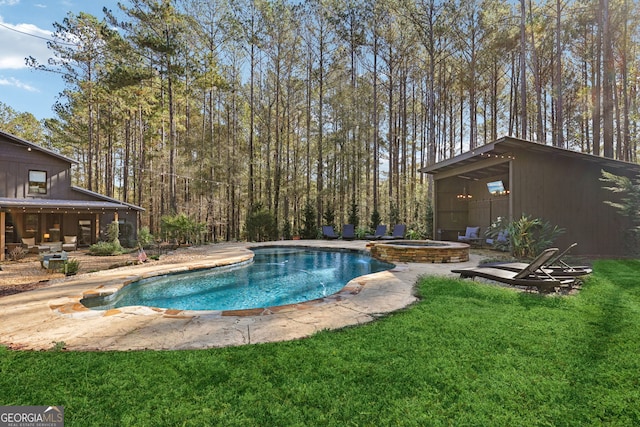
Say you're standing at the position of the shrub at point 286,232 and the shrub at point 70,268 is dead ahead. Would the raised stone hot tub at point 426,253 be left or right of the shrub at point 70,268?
left

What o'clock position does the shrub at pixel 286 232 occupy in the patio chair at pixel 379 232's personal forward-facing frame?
The shrub is roughly at 2 o'clock from the patio chair.

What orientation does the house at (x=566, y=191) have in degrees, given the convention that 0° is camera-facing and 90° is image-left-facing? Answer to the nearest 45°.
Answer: approximately 45°

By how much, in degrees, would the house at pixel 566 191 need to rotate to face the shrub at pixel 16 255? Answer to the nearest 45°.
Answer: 0° — it already faces it

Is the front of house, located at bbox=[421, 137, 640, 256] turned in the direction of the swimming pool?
yes

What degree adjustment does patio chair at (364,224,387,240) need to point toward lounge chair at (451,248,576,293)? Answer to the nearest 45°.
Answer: approximately 45° to its left

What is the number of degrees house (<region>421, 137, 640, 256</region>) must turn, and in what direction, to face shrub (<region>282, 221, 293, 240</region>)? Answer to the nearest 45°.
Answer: approximately 45° to its right
